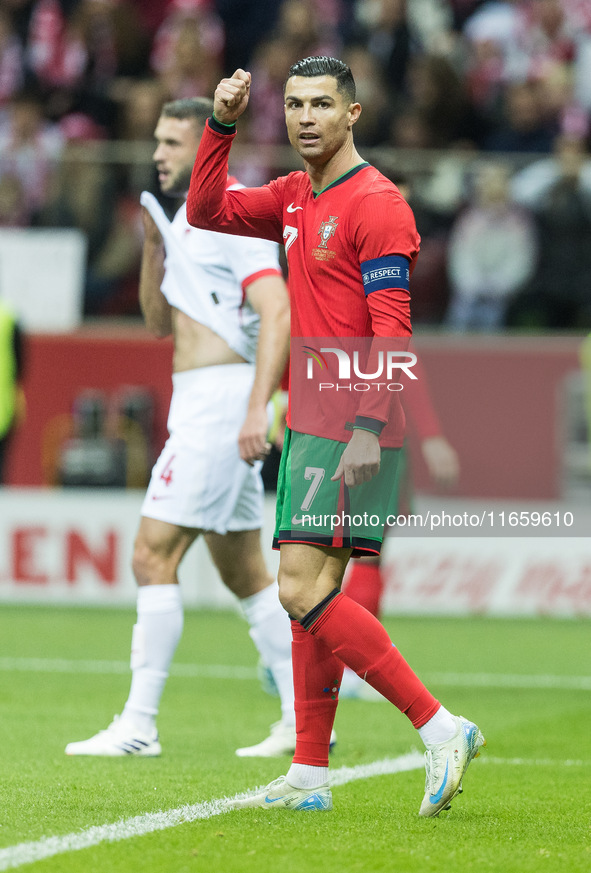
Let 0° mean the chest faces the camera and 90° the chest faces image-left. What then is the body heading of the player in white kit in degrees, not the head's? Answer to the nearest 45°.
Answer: approximately 45°
